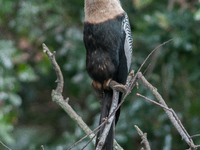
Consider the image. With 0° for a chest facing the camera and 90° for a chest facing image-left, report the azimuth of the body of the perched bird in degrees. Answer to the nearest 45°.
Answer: approximately 45°
